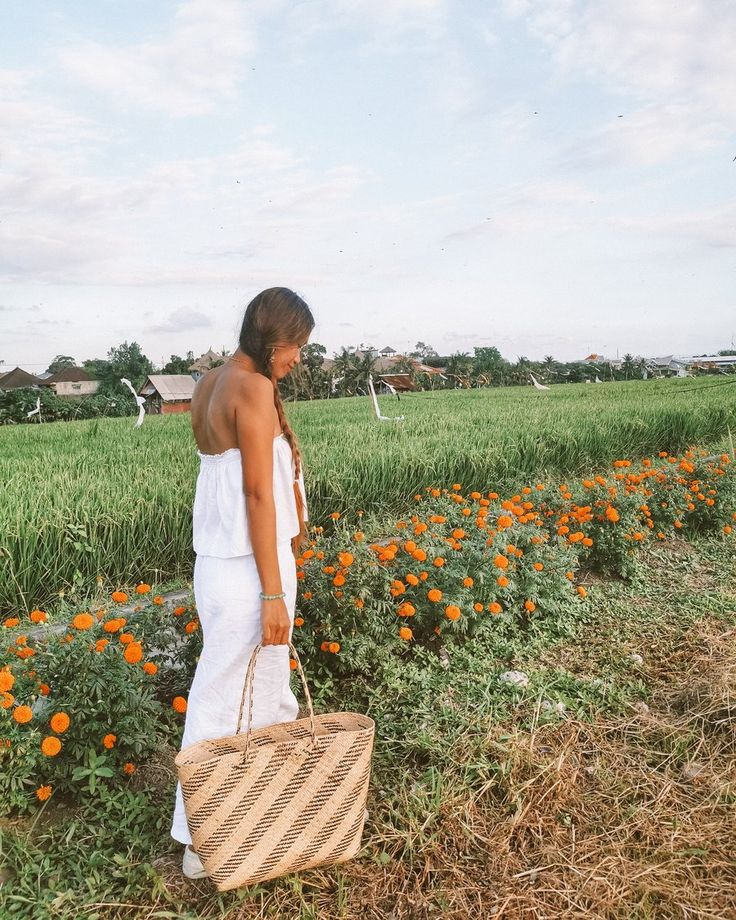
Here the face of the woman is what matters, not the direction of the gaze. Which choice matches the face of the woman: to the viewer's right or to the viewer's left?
to the viewer's right

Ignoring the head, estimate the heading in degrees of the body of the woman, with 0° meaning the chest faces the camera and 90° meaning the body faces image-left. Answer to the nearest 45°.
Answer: approximately 225°

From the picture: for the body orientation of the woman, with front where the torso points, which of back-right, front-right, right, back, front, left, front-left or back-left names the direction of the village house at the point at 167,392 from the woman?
front-left
